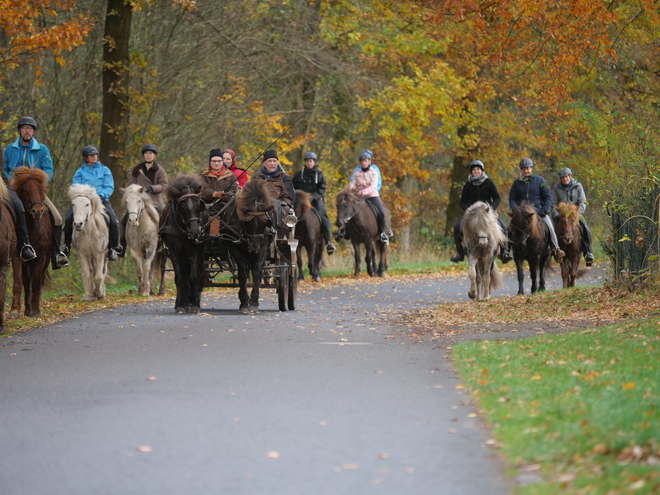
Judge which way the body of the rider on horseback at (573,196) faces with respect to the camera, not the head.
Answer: toward the camera

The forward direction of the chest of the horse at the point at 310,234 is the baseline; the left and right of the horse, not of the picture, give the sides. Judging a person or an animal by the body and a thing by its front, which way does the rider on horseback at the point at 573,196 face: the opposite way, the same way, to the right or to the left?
the same way

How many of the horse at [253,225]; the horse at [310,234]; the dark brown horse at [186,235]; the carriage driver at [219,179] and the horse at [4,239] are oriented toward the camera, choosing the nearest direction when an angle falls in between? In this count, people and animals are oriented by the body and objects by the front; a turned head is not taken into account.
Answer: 5

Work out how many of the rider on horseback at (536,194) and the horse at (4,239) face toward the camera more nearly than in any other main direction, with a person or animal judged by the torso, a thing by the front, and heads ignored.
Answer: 2

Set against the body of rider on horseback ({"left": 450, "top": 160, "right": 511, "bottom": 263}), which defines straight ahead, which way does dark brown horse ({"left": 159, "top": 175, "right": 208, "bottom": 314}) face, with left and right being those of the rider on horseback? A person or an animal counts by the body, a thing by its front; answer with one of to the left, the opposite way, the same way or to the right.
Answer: the same way

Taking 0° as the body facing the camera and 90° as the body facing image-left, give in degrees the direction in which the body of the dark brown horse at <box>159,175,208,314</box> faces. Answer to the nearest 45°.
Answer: approximately 0°

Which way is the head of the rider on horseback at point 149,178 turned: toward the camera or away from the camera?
toward the camera

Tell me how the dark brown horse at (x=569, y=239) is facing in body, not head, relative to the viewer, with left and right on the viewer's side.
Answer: facing the viewer

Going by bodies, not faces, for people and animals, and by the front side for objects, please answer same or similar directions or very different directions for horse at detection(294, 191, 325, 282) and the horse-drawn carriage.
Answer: same or similar directions

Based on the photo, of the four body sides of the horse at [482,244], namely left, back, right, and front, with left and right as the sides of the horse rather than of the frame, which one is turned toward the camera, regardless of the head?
front

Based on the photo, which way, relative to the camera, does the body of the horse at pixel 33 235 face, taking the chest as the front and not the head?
toward the camera

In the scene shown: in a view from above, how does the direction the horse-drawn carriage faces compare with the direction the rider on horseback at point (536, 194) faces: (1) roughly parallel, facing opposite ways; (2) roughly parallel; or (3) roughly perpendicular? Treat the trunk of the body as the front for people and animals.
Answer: roughly parallel

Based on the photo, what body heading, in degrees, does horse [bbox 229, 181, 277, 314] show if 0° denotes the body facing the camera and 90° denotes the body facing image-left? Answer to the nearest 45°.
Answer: approximately 0°

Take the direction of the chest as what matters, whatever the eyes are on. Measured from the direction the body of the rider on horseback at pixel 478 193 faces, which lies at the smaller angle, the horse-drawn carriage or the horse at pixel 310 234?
the horse-drawn carriage

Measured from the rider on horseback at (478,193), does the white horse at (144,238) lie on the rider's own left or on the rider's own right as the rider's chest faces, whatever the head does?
on the rider's own right
